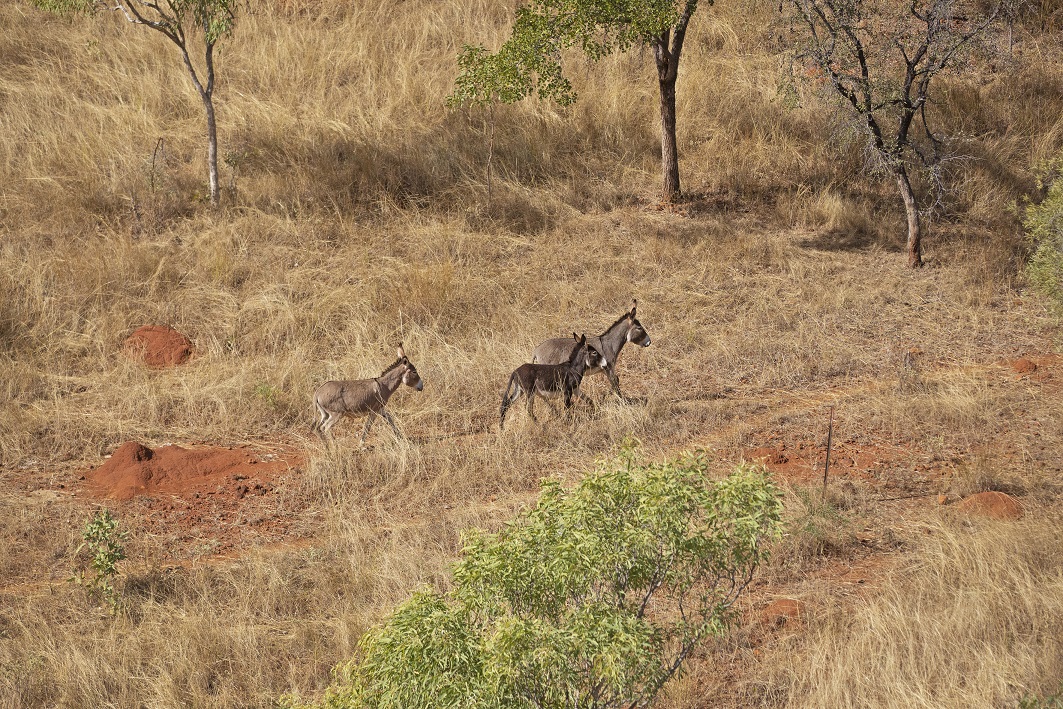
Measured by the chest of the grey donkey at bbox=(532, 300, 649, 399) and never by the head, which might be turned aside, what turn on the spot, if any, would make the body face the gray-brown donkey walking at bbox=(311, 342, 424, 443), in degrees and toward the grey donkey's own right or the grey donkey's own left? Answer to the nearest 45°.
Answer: approximately 135° to the grey donkey's own right

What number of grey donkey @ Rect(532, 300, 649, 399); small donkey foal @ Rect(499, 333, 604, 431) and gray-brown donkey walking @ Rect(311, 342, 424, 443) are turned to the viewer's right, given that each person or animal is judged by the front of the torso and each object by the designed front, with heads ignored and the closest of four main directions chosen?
3

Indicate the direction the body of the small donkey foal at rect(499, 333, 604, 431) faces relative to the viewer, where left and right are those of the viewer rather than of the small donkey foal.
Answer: facing to the right of the viewer

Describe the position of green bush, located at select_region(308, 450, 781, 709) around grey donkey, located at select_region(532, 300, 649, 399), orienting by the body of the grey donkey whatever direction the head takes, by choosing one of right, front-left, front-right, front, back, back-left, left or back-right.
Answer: right

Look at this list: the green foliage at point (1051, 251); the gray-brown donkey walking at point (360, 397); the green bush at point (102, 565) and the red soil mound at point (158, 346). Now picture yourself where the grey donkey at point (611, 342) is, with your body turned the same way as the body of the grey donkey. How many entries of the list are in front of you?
1

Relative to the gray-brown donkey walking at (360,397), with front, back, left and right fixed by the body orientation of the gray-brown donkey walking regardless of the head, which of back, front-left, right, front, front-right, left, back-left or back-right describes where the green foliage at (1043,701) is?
front-right

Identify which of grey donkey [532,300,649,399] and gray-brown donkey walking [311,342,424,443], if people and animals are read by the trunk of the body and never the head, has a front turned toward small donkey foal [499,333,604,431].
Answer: gray-brown donkey walking [311,342,424,443]

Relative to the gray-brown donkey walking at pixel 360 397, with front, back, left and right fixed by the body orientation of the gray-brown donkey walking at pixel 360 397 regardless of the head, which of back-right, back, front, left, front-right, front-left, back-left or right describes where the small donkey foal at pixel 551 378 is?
front

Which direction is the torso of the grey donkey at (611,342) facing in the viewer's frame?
to the viewer's right

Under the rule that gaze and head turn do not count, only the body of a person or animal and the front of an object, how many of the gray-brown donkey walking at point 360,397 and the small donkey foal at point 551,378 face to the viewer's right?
2

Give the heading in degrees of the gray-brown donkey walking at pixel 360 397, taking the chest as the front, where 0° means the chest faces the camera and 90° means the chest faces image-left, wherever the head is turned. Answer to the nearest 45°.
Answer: approximately 270°

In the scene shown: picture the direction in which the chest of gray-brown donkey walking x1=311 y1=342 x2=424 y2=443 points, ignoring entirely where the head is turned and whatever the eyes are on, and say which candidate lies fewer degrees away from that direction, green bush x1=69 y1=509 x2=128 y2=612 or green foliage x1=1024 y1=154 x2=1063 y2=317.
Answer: the green foliage
